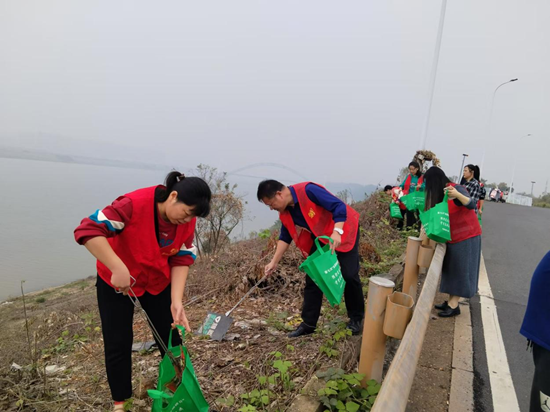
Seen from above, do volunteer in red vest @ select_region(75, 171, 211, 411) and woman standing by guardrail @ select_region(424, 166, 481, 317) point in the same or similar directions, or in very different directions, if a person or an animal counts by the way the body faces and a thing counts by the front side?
very different directions

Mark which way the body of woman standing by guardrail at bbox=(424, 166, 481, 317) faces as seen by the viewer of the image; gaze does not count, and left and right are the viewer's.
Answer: facing to the left of the viewer

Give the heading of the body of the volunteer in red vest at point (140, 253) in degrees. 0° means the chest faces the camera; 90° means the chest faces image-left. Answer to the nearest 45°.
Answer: approximately 315°

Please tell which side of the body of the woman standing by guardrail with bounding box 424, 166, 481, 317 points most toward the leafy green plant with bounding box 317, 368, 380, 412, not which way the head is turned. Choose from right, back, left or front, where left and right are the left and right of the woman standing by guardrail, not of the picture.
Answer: left

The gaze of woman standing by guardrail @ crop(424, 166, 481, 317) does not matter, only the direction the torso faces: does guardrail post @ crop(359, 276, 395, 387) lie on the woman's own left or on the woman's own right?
on the woman's own left

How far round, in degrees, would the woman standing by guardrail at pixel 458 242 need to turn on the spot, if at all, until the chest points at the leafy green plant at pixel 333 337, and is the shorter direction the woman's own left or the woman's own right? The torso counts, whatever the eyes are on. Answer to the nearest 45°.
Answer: approximately 45° to the woman's own left

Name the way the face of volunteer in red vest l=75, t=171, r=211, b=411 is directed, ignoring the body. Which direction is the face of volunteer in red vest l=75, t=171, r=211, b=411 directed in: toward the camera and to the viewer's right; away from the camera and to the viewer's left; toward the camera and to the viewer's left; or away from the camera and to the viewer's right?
toward the camera and to the viewer's right

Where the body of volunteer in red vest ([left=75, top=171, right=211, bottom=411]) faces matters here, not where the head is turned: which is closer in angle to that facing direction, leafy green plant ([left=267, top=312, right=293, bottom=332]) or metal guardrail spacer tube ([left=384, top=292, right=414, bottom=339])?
the metal guardrail spacer tube

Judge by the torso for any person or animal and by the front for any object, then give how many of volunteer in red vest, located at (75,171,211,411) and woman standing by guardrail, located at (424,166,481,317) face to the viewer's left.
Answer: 1
